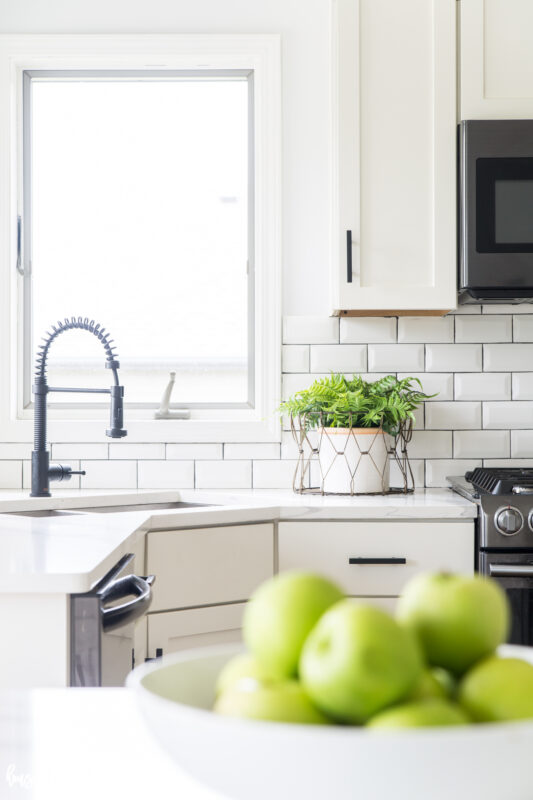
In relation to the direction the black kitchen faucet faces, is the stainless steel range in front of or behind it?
in front

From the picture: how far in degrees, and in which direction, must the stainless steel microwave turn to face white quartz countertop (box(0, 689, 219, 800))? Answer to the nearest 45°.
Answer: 0° — it already faces it

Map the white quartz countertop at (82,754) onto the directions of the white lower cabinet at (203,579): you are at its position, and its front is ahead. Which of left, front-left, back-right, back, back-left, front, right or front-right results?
front-right

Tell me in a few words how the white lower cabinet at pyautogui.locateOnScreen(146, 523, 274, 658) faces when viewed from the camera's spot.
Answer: facing the viewer and to the right of the viewer

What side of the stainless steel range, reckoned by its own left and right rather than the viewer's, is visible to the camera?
front

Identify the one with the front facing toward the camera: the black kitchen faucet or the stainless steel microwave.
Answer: the stainless steel microwave

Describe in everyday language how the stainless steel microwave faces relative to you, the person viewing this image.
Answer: facing the viewer

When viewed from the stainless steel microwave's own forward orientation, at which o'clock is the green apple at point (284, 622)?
The green apple is roughly at 12 o'clock from the stainless steel microwave.

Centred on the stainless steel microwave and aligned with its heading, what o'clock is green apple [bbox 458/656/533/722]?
The green apple is roughly at 12 o'clock from the stainless steel microwave.

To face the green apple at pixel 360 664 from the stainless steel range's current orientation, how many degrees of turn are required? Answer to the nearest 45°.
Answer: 0° — it already faces it
